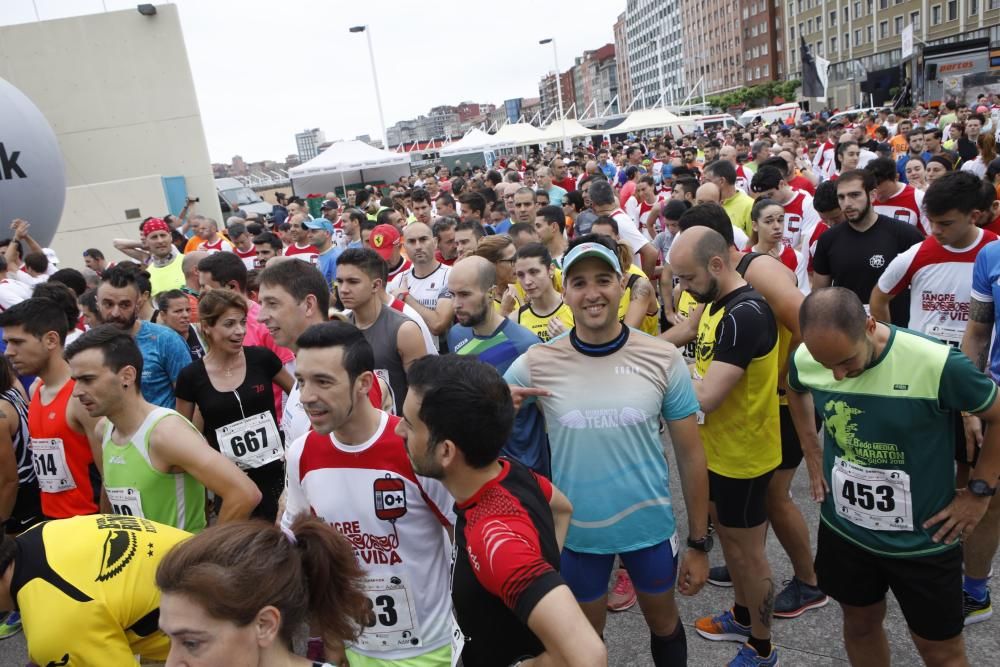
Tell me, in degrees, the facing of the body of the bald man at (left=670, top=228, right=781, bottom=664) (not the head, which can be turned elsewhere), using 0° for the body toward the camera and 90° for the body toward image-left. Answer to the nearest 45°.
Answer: approximately 90°

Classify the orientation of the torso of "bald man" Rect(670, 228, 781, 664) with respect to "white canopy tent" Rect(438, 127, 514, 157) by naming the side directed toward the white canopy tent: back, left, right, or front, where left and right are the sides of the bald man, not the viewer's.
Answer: right

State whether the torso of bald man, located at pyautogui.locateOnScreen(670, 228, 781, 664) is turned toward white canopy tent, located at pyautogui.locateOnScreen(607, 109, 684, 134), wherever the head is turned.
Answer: no

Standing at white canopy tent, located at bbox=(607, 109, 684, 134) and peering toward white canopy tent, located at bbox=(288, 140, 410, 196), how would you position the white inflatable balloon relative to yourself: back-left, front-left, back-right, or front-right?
front-left

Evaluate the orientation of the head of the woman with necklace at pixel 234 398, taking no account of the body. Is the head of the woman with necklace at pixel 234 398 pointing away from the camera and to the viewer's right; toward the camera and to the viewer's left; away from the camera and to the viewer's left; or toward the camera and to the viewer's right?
toward the camera and to the viewer's right

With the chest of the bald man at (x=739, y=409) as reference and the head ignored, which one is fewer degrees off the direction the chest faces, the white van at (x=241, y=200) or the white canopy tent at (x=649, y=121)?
the white van

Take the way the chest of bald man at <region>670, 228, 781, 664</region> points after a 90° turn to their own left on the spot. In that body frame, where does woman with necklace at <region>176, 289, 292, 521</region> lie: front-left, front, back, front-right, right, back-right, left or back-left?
right

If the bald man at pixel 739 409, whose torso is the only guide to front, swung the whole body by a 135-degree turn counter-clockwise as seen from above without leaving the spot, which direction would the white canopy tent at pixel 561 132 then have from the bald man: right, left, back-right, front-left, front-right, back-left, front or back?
back-left

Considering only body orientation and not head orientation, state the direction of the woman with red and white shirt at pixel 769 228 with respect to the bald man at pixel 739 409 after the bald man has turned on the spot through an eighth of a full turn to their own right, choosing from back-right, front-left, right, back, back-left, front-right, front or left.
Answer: front-right

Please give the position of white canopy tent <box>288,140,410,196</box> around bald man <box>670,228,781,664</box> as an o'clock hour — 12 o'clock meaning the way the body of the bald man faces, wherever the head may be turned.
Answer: The white canopy tent is roughly at 2 o'clock from the bald man.

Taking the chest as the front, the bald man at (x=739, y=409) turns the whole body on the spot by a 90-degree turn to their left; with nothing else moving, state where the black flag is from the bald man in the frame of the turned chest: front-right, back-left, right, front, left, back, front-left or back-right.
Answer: back
